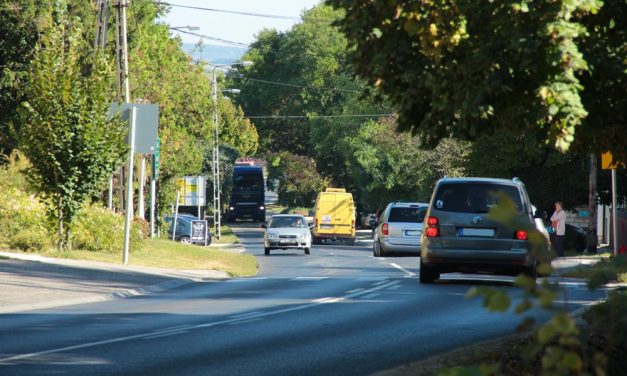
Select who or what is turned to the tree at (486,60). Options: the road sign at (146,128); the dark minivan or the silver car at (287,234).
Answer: the silver car

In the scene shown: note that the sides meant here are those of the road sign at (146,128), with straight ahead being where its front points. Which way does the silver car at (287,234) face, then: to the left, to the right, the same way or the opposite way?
the opposite way

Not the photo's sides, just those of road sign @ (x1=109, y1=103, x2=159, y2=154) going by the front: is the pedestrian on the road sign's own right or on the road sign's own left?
on the road sign's own right

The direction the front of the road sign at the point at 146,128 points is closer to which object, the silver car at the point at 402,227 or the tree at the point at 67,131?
the silver car

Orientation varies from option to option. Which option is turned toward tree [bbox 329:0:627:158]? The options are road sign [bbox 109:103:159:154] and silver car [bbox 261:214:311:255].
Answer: the silver car

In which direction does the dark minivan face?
away from the camera

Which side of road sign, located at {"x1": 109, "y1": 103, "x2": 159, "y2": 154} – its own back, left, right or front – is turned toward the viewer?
back

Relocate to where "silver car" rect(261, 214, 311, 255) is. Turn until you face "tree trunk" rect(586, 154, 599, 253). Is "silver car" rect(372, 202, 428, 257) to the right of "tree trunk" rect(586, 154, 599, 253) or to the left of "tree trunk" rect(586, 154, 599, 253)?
right

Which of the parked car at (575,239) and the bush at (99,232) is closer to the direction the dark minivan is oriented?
the parked car

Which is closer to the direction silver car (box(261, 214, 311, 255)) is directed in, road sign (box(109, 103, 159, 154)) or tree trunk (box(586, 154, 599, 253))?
the road sign

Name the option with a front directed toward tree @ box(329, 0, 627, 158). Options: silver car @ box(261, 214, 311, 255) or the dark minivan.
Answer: the silver car
